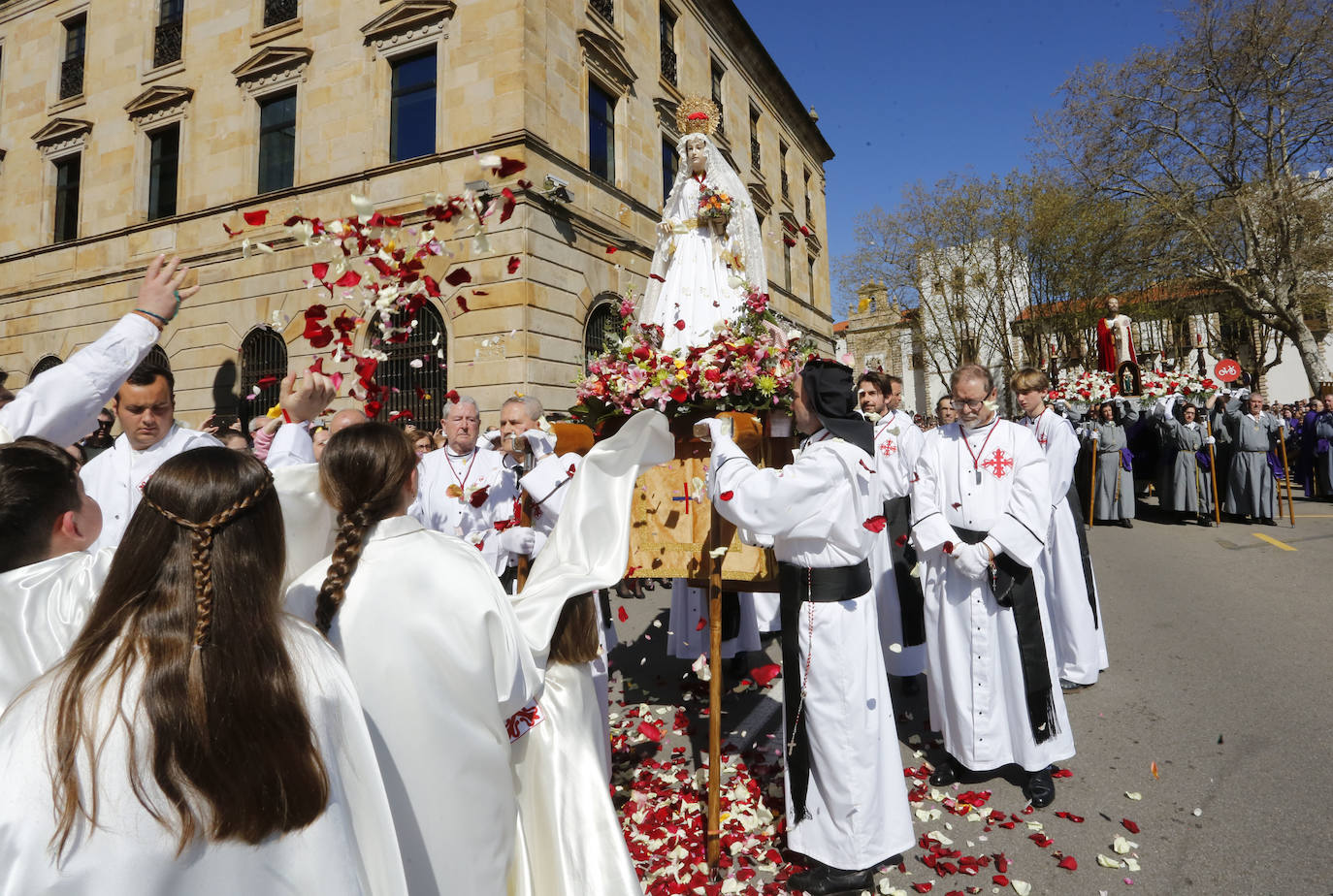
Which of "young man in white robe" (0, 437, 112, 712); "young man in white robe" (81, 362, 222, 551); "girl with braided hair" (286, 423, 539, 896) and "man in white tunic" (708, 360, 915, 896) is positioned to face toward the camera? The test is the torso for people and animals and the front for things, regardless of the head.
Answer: "young man in white robe" (81, 362, 222, 551)

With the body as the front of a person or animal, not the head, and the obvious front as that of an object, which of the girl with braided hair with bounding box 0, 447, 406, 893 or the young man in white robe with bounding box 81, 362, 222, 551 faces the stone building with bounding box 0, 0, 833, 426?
the girl with braided hair

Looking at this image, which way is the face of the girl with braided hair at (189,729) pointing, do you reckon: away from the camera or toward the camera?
away from the camera

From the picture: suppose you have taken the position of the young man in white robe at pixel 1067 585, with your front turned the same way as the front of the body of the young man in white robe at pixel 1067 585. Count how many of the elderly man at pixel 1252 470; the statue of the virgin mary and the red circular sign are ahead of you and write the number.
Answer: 1

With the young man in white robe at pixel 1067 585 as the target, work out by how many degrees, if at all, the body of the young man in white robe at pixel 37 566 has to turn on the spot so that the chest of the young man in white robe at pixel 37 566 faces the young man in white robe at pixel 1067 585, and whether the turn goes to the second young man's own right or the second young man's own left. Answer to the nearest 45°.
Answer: approximately 45° to the second young man's own right

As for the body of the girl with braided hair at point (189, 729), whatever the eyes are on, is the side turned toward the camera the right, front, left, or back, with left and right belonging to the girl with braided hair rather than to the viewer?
back

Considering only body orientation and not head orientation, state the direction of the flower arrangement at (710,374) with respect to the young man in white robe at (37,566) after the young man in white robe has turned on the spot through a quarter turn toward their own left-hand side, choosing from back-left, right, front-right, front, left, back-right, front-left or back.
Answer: back-right

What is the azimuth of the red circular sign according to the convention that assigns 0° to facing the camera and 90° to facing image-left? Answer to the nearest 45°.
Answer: approximately 0°

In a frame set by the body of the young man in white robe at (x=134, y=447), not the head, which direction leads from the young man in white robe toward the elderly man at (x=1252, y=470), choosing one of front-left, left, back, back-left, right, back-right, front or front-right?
left

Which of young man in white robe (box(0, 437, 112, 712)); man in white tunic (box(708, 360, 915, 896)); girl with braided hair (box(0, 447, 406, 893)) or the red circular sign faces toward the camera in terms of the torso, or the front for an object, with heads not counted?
the red circular sign

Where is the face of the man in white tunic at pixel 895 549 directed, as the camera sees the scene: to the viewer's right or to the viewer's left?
to the viewer's left
